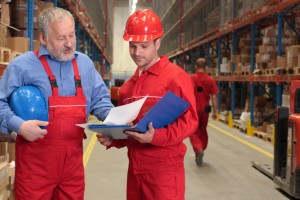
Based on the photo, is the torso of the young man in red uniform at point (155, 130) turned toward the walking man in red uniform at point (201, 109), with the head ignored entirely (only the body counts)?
no

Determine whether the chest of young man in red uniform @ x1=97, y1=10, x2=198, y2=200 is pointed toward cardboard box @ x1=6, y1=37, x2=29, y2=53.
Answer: no

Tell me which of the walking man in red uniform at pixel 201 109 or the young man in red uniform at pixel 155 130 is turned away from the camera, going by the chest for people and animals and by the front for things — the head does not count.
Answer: the walking man in red uniform at pixel 201 109

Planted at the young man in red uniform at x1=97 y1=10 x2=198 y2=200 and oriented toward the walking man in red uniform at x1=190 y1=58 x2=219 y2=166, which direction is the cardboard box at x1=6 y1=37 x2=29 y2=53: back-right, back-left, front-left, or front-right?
front-left

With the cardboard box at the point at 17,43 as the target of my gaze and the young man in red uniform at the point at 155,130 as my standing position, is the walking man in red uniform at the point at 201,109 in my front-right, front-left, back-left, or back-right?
front-right

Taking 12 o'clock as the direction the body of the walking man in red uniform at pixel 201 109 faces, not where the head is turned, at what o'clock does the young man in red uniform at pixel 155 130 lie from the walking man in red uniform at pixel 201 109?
the young man in red uniform at pixel 155 130 is roughly at 6 o'clock from the walking man in red uniform at pixel 201 109.

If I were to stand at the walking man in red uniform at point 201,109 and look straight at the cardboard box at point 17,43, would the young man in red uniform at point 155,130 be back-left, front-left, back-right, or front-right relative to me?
front-left

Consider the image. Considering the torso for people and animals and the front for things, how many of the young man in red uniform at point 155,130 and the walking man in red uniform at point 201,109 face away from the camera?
1

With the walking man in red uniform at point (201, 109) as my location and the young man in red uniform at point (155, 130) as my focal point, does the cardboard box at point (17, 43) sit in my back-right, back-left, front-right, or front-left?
front-right

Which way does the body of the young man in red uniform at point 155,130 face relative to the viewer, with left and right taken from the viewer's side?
facing the viewer and to the left of the viewer

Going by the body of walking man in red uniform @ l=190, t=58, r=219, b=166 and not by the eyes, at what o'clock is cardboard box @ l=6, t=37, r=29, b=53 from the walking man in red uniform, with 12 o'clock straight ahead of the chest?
The cardboard box is roughly at 8 o'clock from the walking man in red uniform.

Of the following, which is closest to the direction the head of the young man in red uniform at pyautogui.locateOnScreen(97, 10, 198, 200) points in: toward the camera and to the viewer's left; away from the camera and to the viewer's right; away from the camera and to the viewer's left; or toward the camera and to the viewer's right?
toward the camera and to the viewer's left

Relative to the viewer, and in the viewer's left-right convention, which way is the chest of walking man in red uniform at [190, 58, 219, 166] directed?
facing away from the viewer
